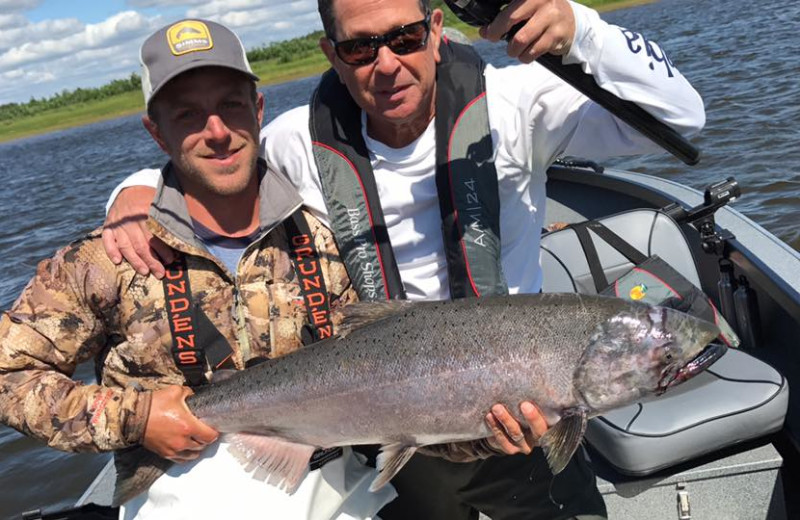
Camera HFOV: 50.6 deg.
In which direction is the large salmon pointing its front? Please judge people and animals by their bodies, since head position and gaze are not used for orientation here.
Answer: to the viewer's right

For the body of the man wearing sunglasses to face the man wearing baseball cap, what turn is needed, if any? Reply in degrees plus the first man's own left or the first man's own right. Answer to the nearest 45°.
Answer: approximately 90° to the first man's own right

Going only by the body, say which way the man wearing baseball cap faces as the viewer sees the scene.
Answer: toward the camera

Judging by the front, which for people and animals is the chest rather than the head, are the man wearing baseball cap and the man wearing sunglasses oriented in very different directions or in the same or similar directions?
same or similar directions

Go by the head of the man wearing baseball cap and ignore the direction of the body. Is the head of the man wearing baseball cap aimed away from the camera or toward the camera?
toward the camera

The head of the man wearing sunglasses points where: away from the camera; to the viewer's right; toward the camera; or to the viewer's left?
toward the camera

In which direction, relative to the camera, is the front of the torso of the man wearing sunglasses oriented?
toward the camera

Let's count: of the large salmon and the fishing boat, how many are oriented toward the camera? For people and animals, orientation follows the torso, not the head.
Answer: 0
